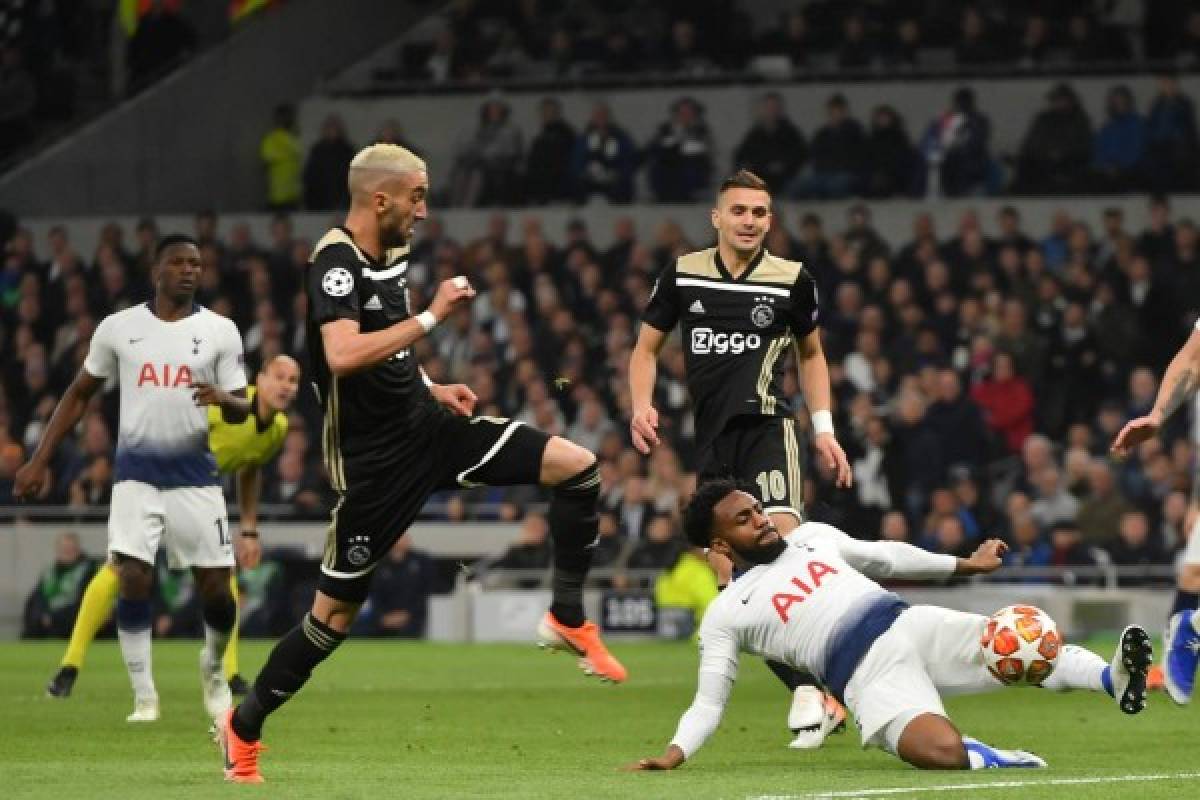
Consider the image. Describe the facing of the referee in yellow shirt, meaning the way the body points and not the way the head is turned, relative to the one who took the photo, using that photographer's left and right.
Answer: facing the viewer and to the right of the viewer

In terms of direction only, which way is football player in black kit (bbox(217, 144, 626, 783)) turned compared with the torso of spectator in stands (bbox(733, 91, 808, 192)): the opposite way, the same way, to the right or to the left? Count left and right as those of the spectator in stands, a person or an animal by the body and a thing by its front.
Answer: to the left

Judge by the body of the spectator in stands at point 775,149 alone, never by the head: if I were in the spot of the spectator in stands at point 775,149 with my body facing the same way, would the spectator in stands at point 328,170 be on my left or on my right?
on my right

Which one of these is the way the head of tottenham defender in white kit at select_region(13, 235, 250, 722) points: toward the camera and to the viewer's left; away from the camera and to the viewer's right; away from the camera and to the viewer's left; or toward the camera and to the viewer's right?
toward the camera and to the viewer's right

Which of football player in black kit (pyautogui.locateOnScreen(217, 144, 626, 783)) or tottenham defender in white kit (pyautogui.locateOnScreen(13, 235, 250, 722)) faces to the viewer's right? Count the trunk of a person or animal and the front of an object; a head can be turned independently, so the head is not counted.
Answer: the football player in black kit

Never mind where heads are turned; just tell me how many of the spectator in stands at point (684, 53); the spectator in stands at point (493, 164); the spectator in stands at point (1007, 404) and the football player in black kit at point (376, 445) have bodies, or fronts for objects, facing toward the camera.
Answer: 3

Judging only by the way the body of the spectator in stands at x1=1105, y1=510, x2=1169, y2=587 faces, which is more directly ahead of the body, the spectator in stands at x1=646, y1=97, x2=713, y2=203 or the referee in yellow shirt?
the referee in yellow shirt

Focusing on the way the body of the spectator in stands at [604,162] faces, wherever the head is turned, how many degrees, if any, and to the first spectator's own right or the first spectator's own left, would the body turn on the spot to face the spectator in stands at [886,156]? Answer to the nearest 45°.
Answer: approximately 90° to the first spectator's own left

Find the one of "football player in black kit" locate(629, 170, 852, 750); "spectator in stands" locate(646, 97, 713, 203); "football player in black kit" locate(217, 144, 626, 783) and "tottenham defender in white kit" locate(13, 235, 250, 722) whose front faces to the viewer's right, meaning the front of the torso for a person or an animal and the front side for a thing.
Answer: "football player in black kit" locate(217, 144, 626, 783)

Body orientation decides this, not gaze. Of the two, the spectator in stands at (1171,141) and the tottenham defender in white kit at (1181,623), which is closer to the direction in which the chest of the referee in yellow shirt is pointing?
the tottenham defender in white kit

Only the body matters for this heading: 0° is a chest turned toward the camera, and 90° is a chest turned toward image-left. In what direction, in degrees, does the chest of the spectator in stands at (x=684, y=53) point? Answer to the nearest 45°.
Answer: approximately 0°

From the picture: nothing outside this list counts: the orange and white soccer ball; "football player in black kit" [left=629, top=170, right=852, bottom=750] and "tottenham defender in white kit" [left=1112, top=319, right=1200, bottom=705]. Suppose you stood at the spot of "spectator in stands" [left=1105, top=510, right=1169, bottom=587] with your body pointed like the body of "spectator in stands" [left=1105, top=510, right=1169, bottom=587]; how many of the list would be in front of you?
3

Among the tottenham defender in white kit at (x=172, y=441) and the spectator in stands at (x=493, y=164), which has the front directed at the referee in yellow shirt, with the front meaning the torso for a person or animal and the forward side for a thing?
the spectator in stands

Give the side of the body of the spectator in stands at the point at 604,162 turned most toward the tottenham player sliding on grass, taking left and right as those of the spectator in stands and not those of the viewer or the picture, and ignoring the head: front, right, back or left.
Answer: front
